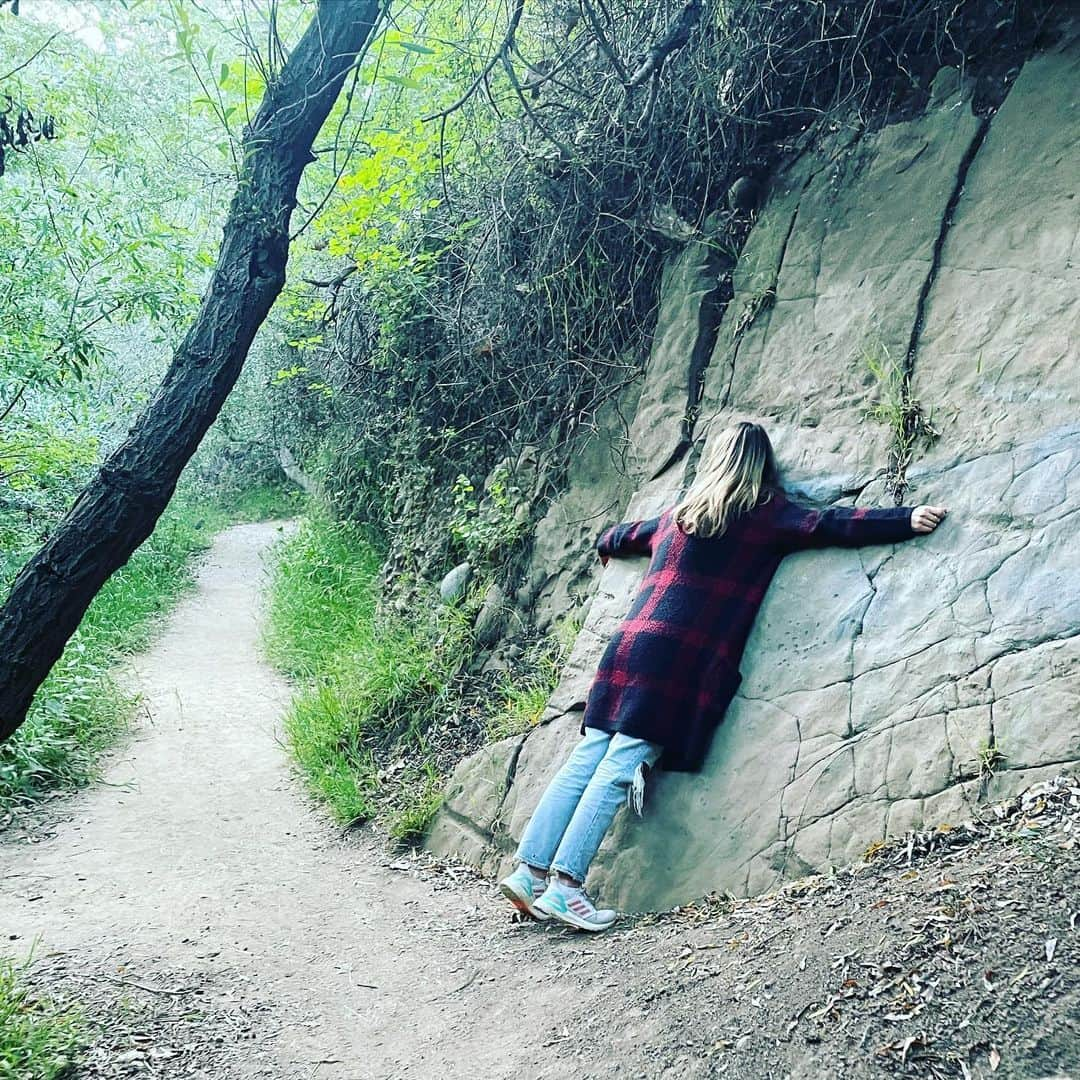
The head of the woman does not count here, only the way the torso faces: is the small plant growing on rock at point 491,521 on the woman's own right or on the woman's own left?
on the woman's own left

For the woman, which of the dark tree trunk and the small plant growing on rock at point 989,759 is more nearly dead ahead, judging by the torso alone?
the small plant growing on rock

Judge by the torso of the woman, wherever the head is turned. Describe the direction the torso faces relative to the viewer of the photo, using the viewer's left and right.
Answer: facing away from the viewer and to the right of the viewer

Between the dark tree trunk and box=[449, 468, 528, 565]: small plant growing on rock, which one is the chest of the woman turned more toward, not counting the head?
the small plant growing on rock

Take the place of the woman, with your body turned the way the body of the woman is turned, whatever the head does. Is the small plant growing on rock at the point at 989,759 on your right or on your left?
on your right

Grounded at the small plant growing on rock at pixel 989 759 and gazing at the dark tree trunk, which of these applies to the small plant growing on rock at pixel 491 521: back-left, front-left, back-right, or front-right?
front-right
